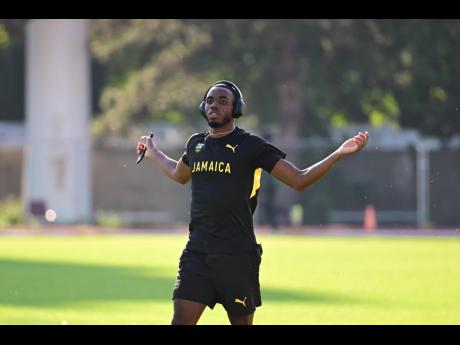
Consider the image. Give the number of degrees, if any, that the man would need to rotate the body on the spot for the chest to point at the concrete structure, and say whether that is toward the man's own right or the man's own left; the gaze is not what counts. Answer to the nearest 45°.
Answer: approximately 135° to the man's own right

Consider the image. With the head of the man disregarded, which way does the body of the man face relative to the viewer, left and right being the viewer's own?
facing the viewer and to the left of the viewer

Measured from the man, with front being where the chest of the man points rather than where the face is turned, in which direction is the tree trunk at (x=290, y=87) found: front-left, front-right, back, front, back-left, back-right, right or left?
back-right
